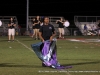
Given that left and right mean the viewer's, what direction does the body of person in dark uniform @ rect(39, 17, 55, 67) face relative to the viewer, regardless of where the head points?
facing the viewer
